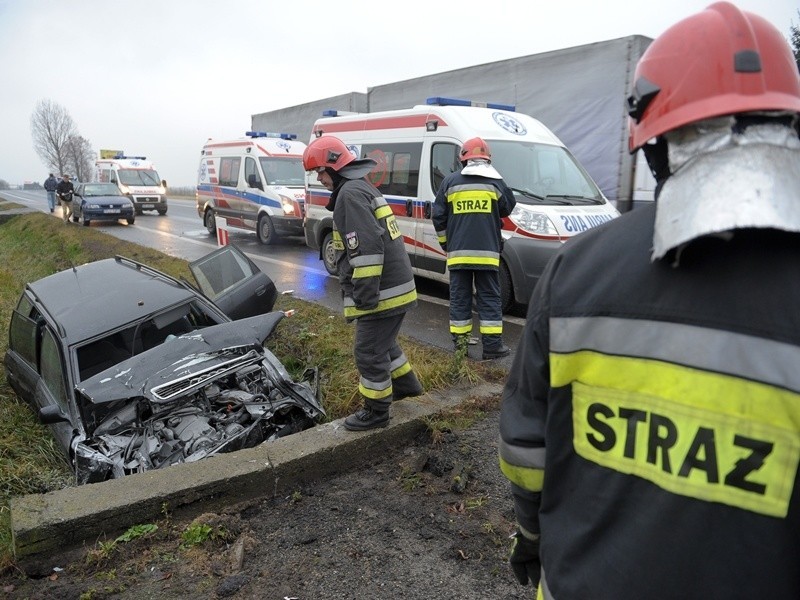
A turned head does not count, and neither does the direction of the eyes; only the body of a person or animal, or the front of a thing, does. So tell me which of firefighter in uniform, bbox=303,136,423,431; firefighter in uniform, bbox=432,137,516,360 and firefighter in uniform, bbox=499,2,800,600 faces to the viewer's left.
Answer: firefighter in uniform, bbox=303,136,423,431

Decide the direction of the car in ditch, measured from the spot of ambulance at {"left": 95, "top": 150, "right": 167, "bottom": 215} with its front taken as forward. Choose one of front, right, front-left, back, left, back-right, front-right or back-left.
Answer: front-right

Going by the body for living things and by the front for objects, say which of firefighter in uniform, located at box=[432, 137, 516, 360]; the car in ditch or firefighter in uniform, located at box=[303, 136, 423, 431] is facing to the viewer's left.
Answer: firefighter in uniform, located at box=[303, 136, 423, 431]

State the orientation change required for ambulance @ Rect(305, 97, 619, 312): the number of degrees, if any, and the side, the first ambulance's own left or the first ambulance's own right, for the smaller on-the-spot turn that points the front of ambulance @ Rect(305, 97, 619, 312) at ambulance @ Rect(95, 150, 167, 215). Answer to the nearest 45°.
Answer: approximately 180°

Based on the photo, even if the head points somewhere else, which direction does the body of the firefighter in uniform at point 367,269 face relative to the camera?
to the viewer's left

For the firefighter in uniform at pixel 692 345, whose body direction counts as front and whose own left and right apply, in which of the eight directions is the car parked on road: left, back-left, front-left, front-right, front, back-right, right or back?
front-left

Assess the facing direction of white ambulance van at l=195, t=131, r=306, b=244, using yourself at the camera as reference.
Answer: facing the viewer and to the right of the viewer

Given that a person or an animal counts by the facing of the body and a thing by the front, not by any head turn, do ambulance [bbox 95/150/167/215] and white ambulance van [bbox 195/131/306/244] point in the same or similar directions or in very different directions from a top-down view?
same or similar directions

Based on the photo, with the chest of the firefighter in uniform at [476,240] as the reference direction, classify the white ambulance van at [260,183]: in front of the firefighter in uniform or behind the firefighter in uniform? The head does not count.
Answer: in front

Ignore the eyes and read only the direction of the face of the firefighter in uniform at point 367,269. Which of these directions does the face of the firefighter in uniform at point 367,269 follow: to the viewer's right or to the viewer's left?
to the viewer's left

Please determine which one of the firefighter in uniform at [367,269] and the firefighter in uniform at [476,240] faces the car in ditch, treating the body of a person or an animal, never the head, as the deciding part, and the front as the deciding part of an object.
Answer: the firefighter in uniform at [367,269]

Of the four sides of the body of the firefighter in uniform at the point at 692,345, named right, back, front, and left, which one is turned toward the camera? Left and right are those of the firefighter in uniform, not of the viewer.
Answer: back

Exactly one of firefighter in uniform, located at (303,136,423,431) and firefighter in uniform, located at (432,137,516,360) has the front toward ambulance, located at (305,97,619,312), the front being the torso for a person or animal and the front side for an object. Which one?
firefighter in uniform, located at (432,137,516,360)

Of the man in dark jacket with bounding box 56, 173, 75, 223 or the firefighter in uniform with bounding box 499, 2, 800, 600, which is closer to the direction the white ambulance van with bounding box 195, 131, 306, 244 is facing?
the firefighter in uniform

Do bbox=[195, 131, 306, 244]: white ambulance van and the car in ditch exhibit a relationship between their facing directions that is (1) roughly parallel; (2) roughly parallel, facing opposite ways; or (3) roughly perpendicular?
roughly parallel

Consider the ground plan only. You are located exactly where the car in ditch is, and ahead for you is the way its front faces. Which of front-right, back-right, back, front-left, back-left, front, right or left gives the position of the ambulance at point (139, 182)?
back-left

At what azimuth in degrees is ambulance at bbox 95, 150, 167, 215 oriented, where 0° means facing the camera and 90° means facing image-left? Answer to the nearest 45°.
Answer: approximately 315°

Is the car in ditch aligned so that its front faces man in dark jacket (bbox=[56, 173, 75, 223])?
no
